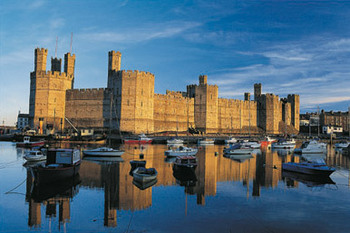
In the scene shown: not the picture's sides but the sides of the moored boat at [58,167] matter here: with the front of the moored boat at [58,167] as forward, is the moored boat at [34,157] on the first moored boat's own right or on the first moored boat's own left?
on the first moored boat's own right

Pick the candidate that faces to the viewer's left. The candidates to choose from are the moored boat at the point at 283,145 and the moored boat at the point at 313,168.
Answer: the moored boat at the point at 283,145

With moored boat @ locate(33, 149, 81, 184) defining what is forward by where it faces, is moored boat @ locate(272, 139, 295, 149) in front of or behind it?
behind
